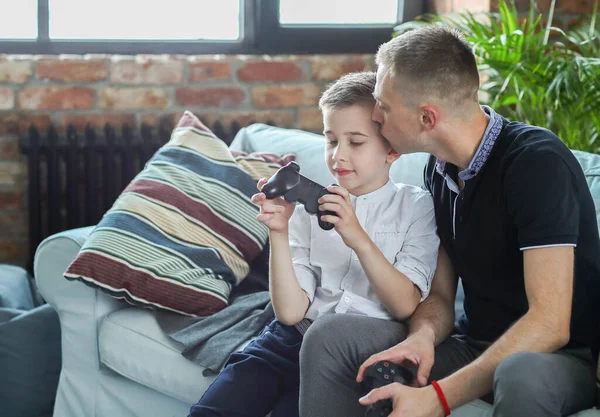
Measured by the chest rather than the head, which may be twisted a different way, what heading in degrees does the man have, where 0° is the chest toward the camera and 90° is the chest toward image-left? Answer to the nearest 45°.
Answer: approximately 45°

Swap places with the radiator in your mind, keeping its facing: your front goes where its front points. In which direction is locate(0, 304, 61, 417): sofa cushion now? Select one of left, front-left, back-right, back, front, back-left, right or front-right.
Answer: front

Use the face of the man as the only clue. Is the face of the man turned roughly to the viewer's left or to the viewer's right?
to the viewer's left

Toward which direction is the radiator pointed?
toward the camera

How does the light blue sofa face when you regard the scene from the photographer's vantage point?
facing the viewer and to the left of the viewer

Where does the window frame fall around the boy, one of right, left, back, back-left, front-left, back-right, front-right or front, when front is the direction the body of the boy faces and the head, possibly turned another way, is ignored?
back-right

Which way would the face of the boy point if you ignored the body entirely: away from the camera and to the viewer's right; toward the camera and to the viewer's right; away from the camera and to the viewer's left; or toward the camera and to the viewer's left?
toward the camera and to the viewer's left

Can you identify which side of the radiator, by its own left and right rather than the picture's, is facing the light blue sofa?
front

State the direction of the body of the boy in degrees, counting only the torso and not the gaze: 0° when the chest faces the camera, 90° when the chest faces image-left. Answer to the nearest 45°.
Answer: approximately 45°
